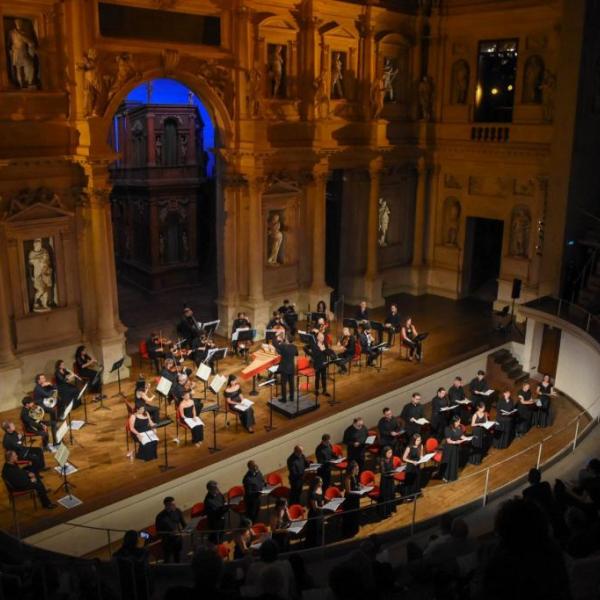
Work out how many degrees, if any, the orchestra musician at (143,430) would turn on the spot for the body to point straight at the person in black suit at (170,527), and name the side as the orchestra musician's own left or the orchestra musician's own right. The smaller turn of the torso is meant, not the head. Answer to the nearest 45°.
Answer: approximately 45° to the orchestra musician's own right

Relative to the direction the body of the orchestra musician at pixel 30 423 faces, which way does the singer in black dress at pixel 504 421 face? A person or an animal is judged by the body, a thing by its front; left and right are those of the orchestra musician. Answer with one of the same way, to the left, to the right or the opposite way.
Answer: to the right

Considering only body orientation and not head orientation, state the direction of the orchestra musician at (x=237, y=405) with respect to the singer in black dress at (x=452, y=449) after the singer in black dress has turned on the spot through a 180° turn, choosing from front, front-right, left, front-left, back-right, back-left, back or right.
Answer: front-left

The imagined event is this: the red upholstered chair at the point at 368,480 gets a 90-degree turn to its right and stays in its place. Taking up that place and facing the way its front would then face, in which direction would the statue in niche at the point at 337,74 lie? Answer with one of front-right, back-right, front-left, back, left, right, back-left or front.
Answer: back-right

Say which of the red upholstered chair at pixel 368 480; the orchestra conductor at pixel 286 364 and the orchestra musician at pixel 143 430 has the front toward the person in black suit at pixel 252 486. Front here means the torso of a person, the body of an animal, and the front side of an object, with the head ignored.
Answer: the orchestra musician at pixel 143 430

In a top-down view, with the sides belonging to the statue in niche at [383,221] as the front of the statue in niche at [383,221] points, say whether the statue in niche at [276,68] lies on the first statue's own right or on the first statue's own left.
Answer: on the first statue's own right

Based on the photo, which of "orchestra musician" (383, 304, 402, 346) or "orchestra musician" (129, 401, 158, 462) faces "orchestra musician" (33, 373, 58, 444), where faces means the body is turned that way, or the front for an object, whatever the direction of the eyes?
"orchestra musician" (383, 304, 402, 346)

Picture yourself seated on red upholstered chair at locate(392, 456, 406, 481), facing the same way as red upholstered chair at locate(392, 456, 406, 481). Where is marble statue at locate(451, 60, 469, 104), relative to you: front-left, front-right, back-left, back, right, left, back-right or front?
back-left

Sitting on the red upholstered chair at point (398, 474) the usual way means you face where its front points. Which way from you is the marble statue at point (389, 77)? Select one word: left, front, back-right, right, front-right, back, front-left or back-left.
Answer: back-left
